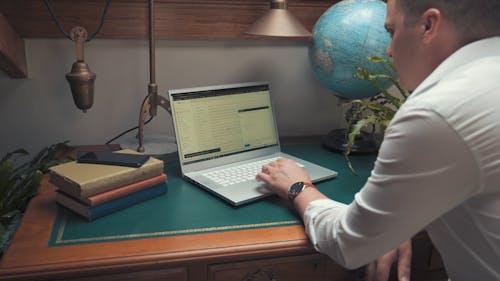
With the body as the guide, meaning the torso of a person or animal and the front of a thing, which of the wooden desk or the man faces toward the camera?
the wooden desk

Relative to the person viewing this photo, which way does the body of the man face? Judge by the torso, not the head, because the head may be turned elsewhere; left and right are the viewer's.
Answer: facing away from the viewer and to the left of the viewer

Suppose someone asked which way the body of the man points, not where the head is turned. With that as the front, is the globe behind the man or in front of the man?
in front

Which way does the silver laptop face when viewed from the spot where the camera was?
facing the viewer and to the right of the viewer

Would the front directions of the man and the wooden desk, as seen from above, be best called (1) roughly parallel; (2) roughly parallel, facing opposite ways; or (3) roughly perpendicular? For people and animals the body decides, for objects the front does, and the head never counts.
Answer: roughly parallel, facing opposite ways

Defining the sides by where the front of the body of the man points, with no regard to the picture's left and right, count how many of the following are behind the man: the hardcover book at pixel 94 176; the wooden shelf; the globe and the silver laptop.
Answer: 0

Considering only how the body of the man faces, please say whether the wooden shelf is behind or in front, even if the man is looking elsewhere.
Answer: in front

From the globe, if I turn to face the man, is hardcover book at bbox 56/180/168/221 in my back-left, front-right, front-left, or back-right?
front-right

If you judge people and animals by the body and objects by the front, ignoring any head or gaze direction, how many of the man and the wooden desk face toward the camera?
1

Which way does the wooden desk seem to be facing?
toward the camera

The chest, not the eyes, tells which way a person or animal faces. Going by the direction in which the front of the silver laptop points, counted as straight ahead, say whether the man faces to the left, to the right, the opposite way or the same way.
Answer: the opposite way
